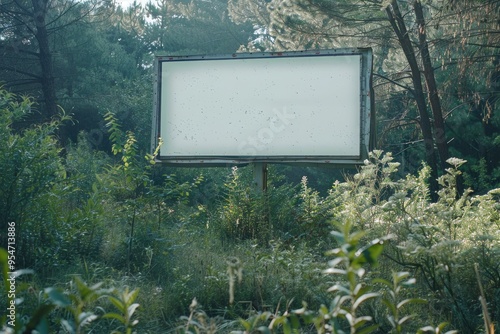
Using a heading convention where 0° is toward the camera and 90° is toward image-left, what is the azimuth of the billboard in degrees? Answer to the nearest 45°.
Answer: approximately 0°
